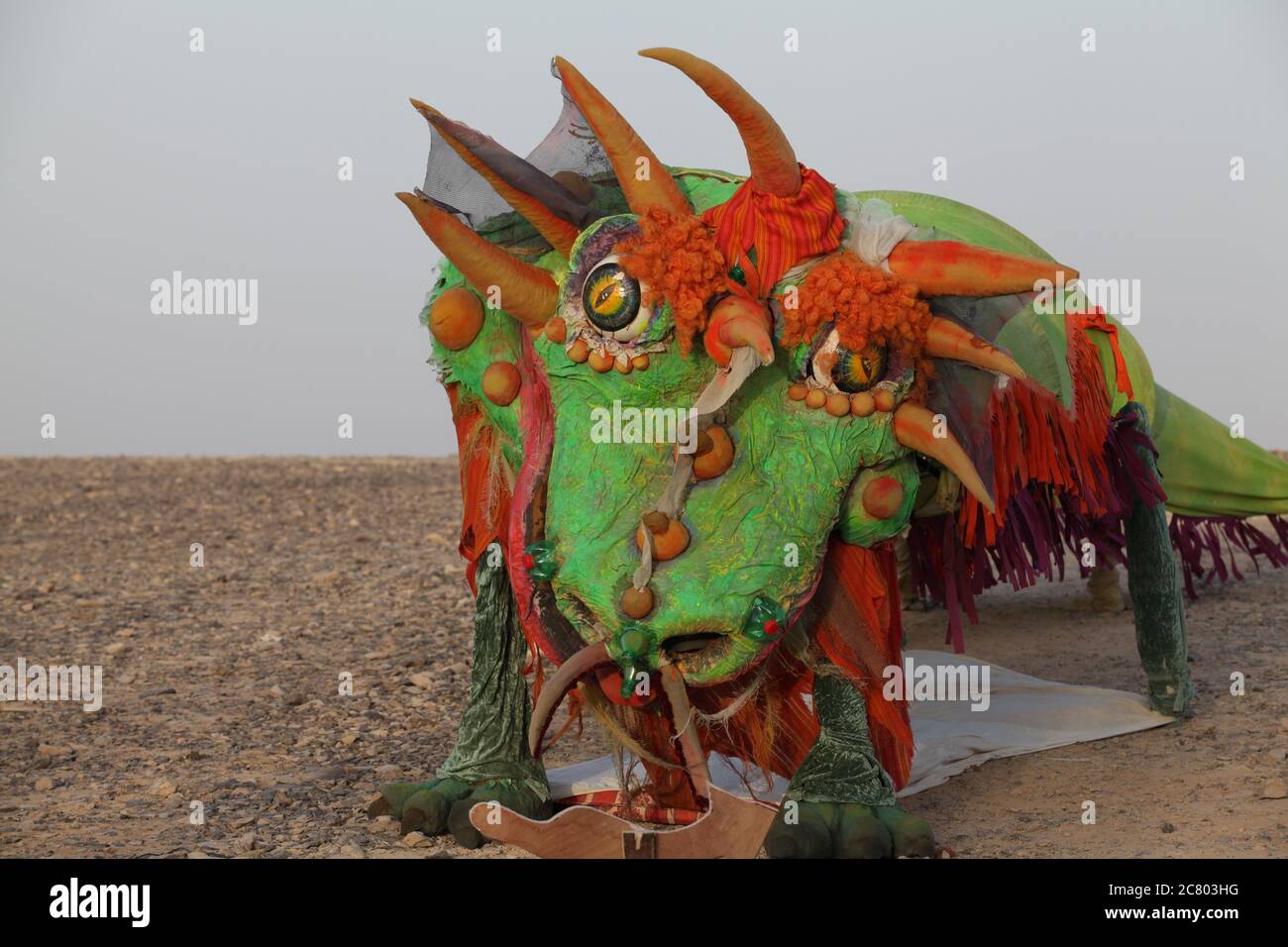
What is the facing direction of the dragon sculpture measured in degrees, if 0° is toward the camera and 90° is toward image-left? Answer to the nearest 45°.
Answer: approximately 45°
